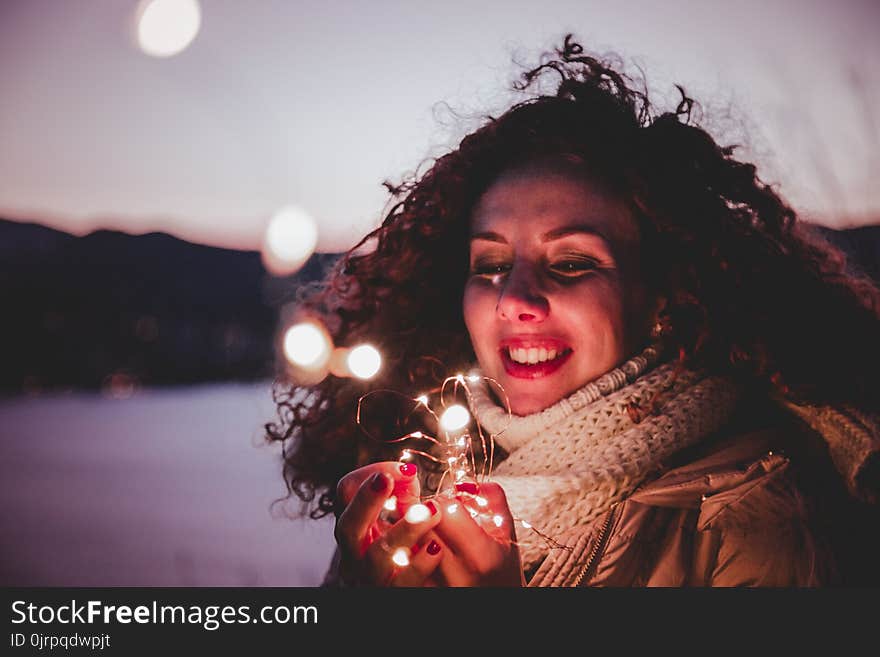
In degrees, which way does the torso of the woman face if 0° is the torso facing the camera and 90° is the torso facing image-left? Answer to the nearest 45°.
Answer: approximately 45°

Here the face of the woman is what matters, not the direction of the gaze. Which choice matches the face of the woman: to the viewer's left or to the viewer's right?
to the viewer's left
